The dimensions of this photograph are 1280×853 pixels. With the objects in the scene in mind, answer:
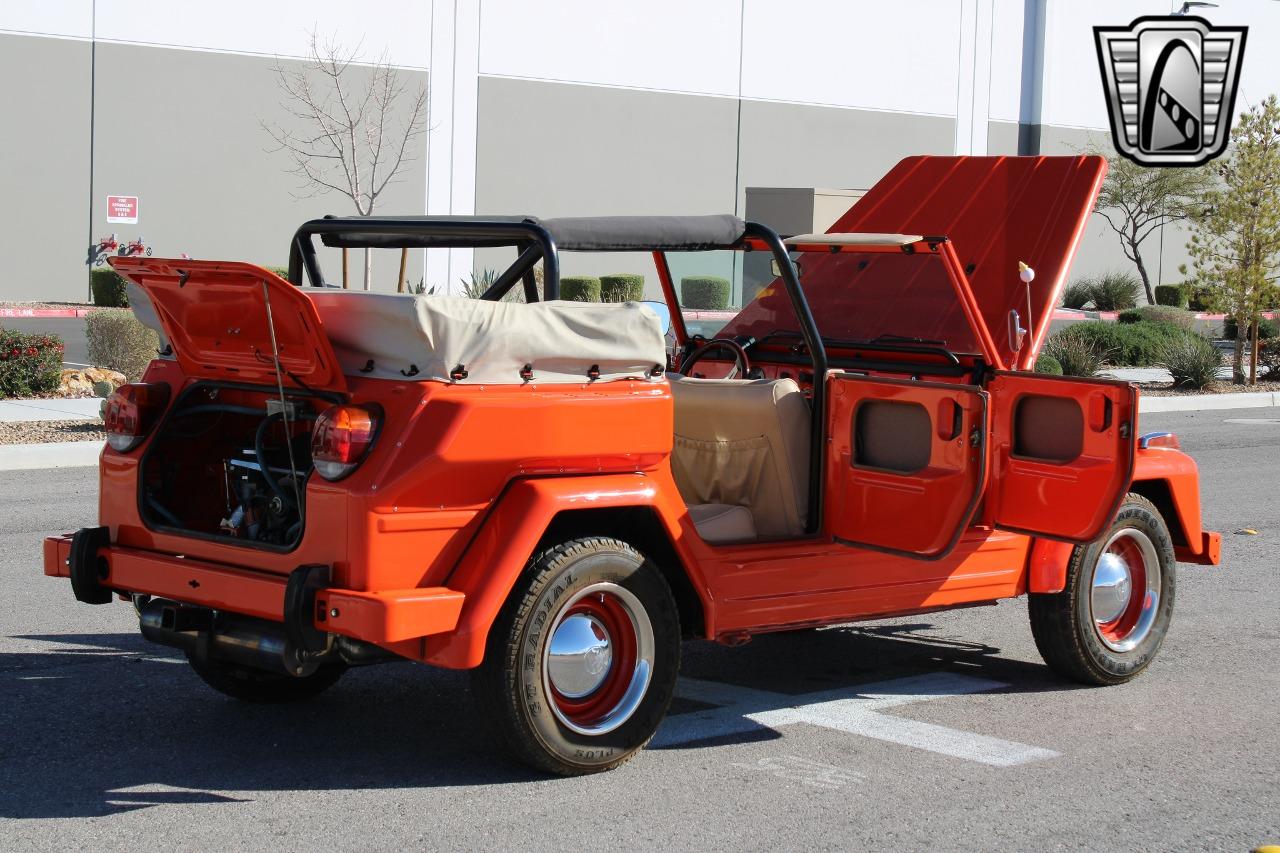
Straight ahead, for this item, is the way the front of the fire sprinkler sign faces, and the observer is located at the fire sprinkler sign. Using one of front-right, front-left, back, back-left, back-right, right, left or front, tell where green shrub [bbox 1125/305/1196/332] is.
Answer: left

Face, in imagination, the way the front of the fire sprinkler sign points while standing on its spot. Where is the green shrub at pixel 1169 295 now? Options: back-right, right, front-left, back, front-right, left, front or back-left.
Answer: left

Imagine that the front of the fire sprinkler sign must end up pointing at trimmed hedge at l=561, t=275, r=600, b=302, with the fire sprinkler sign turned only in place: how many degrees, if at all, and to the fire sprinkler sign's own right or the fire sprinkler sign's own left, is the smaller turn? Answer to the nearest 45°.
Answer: approximately 90° to the fire sprinkler sign's own left

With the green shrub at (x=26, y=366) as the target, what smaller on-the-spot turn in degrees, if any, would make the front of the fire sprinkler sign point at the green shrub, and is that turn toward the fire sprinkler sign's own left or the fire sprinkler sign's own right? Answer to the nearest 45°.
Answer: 0° — it already faces it

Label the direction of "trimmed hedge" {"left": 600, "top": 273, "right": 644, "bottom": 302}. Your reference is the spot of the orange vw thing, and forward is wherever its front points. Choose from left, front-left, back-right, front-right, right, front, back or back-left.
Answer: front-left

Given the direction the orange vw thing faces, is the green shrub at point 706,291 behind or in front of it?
in front

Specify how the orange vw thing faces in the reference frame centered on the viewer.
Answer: facing away from the viewer and to the right of the viewer

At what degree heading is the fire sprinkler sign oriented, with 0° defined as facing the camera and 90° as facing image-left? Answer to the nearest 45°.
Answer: approximately 0°

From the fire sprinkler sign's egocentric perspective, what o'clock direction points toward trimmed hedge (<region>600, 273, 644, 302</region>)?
The trimmed hedge is roughly at 9 o'clock from the fire sprinkler sign.

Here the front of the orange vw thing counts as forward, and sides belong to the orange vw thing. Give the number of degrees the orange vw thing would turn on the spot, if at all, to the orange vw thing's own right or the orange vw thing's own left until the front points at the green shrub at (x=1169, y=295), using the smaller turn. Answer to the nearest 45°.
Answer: approximately 45° to the orange vw thing's own left

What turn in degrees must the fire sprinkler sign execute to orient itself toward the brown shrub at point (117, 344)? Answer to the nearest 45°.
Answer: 0° — it already faces it

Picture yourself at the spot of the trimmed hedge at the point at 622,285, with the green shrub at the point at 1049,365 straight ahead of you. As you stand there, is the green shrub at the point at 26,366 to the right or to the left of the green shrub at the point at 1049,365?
right

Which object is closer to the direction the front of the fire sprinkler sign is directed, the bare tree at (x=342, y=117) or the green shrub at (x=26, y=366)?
the green shrub

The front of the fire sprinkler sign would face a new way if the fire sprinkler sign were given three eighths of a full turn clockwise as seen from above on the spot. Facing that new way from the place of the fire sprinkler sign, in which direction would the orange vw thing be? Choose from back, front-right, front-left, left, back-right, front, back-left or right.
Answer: back-left
